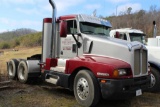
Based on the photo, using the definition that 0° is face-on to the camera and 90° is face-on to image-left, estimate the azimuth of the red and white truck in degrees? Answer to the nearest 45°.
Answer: approximately 315°
